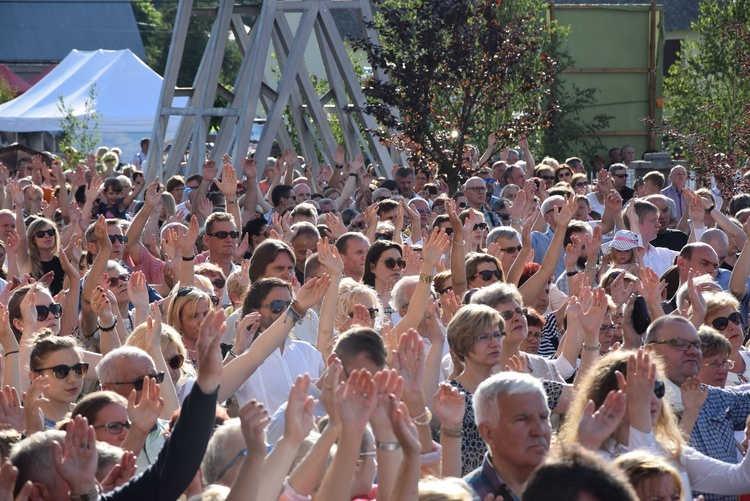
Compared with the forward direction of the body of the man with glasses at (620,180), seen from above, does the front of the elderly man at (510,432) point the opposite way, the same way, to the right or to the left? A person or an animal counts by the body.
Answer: the same way

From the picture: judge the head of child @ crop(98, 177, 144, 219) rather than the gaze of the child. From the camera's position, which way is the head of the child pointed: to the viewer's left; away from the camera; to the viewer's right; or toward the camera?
toward the camera

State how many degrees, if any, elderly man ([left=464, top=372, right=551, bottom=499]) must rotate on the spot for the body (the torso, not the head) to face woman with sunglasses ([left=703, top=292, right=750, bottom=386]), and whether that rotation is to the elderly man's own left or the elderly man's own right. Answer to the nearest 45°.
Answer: approximately 90° to the elderly man's own left

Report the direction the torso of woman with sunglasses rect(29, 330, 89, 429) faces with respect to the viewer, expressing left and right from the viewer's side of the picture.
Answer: facing the viewer and to the right of the viewer

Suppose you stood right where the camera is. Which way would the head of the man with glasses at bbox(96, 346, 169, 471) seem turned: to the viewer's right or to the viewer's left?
to the viewer's right

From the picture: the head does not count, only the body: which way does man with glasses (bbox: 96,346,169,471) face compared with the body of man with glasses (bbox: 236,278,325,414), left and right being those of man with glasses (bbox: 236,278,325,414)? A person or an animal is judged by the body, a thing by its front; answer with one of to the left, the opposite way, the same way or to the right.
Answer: the same way

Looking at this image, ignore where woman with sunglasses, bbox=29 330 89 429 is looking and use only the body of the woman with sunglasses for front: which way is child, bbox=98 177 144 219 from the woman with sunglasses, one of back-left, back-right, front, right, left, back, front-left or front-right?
back-left

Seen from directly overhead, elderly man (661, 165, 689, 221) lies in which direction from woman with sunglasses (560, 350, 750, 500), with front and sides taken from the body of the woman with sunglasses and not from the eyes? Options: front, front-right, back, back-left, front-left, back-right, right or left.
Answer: back-left

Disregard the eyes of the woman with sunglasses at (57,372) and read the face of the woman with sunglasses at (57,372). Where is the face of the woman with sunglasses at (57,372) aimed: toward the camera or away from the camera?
toward the camera

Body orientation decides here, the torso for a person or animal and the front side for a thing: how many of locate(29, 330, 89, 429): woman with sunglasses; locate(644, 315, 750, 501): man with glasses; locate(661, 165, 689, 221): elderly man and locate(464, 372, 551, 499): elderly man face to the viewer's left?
0

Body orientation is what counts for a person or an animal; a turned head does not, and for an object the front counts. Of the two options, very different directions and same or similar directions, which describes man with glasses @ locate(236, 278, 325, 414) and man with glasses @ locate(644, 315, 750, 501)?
same or similar directions

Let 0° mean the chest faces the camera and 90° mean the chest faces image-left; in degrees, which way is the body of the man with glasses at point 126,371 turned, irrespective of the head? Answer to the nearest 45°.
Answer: approximately 315°

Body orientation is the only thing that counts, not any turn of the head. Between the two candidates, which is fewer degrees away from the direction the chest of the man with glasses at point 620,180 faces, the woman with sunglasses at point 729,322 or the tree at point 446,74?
the woman with sunglasses

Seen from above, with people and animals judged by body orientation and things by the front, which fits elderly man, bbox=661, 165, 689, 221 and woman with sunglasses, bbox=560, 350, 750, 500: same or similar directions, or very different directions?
same or similar directions

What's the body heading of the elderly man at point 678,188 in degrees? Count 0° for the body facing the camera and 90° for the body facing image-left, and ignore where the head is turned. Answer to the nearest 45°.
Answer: approximately 315°

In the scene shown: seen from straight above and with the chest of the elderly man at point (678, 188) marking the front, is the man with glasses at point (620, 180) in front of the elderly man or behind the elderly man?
behind
